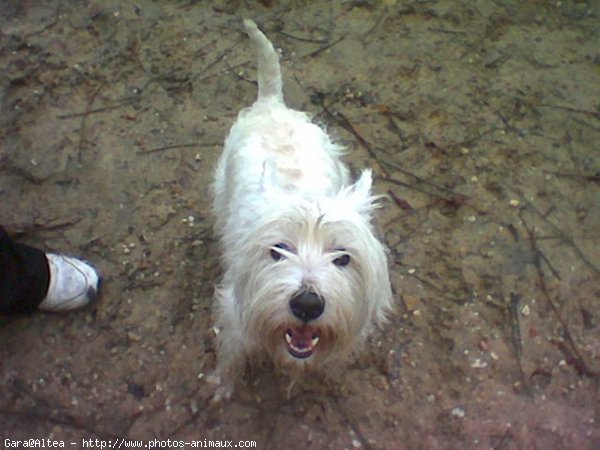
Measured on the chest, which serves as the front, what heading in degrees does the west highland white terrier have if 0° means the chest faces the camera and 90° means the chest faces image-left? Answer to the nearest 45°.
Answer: approximately 0°
